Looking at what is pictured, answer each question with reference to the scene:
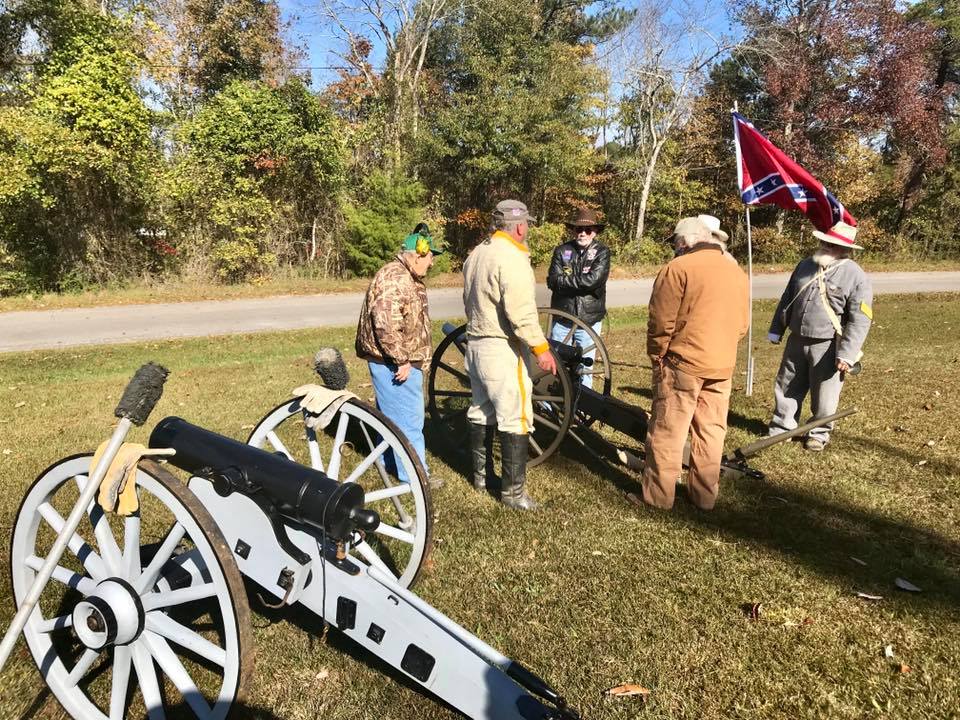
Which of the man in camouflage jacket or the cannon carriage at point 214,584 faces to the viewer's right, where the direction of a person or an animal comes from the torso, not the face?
the man in camouflage jacket

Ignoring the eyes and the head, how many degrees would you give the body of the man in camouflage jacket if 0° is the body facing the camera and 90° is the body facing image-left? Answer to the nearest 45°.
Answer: approximately 270°

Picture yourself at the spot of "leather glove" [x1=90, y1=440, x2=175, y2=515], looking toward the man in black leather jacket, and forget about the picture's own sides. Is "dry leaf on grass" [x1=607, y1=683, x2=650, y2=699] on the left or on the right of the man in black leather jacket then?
right

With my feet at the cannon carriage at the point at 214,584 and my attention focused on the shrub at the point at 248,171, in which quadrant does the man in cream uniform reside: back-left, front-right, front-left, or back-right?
front-right

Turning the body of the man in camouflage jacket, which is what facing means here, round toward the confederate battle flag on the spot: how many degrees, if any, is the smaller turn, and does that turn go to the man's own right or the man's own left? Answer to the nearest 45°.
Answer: approximately 45° to the man's own left

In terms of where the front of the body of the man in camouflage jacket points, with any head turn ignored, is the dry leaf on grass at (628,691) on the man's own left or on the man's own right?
on the man's own right

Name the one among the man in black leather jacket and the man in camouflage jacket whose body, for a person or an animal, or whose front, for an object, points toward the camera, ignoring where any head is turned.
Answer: the man in black leather jacket

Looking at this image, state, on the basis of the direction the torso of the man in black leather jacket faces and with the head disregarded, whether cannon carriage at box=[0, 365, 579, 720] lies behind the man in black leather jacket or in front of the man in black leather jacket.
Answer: in front

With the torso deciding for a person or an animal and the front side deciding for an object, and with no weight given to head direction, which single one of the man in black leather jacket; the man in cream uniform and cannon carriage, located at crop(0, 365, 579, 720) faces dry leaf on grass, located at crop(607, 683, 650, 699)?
the man in black leather jacket

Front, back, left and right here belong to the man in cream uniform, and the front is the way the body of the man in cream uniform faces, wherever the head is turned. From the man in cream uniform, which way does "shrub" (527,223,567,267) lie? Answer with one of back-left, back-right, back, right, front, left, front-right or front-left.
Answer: front-left

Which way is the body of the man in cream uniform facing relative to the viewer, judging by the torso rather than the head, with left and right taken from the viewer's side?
facing away from the viewer and to the right of the viewer

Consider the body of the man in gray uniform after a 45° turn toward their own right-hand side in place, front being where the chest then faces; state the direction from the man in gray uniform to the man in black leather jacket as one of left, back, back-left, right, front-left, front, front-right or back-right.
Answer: front

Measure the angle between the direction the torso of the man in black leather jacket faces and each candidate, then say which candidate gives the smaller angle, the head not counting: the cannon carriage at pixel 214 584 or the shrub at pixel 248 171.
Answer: the cannon carriage

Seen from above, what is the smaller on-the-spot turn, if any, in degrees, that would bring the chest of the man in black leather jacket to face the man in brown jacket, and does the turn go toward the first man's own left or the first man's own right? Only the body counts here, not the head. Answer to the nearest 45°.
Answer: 0° — they already face them

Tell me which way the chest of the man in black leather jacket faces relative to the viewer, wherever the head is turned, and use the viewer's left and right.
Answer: facing the viewer

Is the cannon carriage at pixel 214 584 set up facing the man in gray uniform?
no
